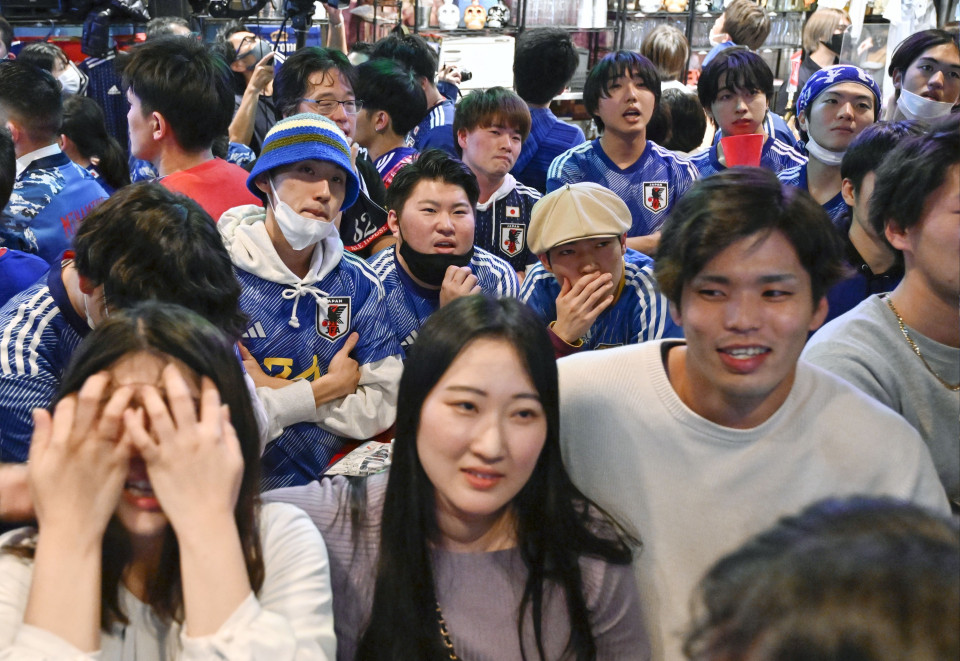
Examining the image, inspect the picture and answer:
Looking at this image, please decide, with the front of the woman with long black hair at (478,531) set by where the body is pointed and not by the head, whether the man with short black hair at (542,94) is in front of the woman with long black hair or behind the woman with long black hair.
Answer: behind

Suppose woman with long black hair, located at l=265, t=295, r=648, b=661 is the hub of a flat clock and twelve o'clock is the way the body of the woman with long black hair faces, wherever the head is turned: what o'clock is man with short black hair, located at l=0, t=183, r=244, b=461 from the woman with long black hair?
The man with short black hair is roughly at 4 o'clock from the woman with long black hair.

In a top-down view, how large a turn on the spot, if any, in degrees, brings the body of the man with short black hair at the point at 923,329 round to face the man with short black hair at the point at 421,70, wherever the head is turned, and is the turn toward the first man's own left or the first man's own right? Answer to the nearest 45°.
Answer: approximately 180°

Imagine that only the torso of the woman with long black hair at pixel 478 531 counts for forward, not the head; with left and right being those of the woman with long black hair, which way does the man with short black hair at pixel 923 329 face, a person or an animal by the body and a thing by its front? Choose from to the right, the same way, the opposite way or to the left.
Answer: the same way

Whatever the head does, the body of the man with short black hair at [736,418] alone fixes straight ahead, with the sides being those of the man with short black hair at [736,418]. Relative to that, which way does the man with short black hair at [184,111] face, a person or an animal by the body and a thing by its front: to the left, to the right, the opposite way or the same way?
to the right

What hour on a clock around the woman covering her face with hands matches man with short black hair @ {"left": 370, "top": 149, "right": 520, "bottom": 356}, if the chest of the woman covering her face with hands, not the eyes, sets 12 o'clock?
The man with short black hair is roughly at 7 o'clock from the woman covering her face with hands.

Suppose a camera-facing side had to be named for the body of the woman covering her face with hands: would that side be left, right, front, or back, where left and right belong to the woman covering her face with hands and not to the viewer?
front

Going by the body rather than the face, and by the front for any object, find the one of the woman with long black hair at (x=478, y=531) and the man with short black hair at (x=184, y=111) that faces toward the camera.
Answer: the woman with long black hair

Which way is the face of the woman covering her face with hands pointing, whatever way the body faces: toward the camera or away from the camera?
toward the camera

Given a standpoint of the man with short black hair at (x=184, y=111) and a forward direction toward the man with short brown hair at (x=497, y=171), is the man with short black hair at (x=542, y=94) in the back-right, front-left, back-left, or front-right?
front-left

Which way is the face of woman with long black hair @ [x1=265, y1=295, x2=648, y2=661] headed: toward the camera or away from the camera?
toward the camera

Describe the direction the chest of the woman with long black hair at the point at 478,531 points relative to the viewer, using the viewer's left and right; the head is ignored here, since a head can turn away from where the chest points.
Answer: facing the viewer
